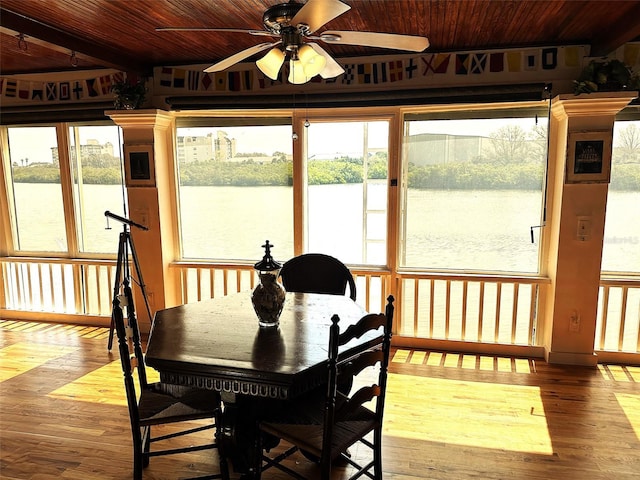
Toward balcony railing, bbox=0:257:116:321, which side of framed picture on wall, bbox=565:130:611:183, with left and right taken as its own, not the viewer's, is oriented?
right

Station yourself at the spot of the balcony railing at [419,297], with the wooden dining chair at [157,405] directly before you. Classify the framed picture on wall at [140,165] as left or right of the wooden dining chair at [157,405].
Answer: right

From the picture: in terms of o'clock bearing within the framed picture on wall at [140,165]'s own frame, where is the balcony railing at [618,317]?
The balcony railing is roughly at 10 o'clock from the framed picture on wall.

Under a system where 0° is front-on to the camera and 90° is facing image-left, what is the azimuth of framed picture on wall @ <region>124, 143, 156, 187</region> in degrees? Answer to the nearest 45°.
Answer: approximately 0°

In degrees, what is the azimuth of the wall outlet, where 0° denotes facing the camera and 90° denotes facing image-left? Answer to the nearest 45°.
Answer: approximately 0°

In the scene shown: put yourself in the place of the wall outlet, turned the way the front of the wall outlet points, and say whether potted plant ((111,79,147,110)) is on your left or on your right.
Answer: on your right

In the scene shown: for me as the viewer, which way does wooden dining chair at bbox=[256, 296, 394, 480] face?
facing away from the viewer and to the left of the viewer

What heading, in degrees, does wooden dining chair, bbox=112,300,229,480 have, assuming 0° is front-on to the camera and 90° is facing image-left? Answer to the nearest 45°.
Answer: approximately 270°

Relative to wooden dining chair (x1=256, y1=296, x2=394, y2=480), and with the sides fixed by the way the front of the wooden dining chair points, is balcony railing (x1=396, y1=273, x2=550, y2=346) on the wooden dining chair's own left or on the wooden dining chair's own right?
on the wooden dining chair's own right
